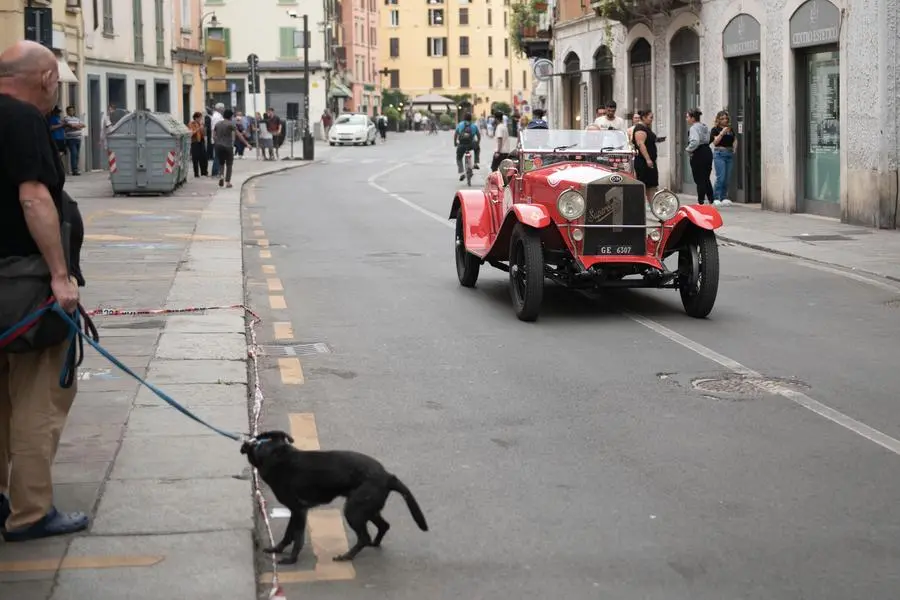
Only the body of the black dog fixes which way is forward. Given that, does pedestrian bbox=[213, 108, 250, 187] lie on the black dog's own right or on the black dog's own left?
on the black dog's own right

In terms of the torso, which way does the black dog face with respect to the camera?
to the viewer's left

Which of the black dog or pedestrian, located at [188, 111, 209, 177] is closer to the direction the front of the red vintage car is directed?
the black dog

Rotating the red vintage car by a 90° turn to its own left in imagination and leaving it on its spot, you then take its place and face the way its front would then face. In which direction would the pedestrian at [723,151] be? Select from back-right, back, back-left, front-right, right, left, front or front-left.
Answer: front-left

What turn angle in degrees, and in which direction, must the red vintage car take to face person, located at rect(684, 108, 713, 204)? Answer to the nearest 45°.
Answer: approximately 135° to its left

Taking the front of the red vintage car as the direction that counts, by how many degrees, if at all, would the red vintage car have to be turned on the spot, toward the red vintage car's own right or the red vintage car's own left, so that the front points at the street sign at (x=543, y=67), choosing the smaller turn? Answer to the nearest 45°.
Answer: approximately 135° to the red vintage car's own left
